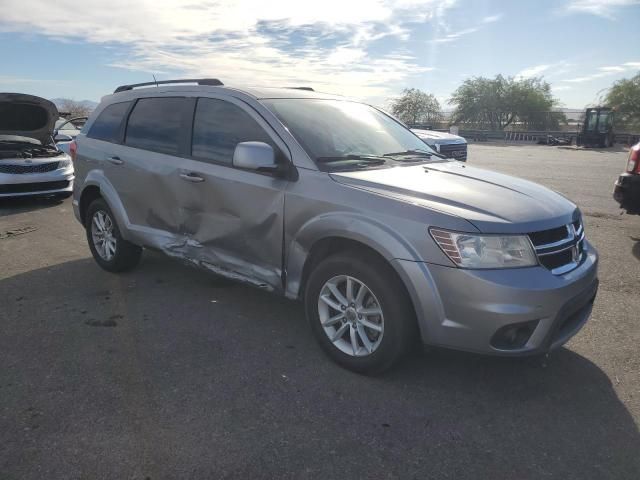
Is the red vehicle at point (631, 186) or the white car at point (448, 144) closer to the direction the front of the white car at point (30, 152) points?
the red vehicle

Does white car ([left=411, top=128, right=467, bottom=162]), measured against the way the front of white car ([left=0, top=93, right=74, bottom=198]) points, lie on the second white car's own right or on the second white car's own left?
on the second white car's own left

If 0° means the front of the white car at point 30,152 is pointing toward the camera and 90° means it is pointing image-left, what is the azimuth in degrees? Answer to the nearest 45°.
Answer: approximately 0°

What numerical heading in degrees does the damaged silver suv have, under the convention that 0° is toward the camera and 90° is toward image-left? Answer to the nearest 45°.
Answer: approximately 315°

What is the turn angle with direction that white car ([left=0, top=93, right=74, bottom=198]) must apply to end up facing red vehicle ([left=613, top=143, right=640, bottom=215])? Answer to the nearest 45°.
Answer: approximately 45° to its left

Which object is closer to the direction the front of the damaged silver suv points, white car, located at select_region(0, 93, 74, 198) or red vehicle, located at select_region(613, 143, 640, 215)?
the red vehicle

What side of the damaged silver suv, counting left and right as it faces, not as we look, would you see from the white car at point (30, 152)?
back

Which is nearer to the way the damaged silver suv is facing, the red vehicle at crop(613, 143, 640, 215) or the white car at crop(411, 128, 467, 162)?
the red vehicle
